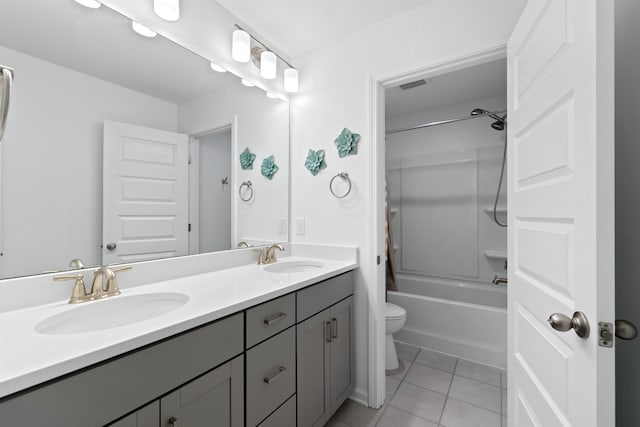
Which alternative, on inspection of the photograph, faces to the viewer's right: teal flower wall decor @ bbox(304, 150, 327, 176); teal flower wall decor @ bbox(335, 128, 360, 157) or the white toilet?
the white toilet

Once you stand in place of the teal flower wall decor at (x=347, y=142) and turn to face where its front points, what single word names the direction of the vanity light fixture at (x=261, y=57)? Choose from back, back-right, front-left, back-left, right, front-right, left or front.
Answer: right

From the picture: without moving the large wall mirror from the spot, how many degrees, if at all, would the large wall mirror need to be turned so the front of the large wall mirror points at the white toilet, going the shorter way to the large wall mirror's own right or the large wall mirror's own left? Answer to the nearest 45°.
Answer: approximately 45° to the large wall mirror's own left

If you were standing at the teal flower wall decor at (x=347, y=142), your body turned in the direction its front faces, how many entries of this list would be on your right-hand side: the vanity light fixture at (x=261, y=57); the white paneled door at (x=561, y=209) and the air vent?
1

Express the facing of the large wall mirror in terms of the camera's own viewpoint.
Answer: facing the viewer and to the right of the viewer

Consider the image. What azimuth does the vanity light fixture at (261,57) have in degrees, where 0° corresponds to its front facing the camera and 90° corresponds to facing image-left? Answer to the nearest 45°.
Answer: approximately 315°

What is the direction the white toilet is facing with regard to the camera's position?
facing to the right of the viewer

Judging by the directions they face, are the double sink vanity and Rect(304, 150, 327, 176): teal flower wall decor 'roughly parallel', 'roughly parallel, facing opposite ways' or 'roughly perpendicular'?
roughly perpendicular
